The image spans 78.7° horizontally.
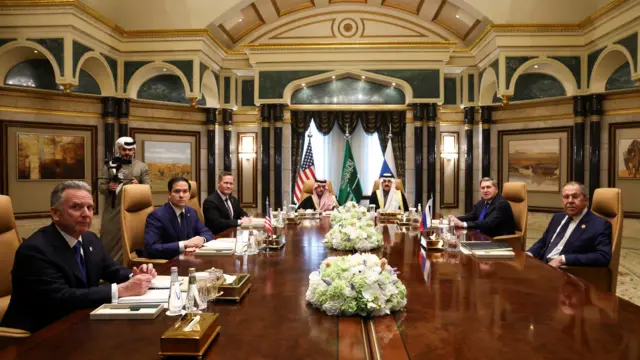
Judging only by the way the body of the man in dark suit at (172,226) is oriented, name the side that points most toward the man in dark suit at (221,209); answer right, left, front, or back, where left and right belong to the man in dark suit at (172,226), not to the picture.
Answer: left

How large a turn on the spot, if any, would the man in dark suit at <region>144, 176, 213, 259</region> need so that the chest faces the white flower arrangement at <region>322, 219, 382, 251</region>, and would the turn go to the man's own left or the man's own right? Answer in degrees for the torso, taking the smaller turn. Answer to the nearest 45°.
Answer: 0° — they already face it

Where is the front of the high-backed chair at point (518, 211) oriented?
to the viewer's left

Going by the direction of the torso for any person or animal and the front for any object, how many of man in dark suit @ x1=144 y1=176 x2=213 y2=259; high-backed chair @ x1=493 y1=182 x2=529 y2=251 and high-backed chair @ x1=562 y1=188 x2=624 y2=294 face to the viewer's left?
2

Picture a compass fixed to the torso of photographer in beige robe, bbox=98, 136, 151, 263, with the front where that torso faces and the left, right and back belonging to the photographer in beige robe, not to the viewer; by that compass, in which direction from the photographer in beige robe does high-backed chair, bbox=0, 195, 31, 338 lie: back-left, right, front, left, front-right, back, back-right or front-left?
front

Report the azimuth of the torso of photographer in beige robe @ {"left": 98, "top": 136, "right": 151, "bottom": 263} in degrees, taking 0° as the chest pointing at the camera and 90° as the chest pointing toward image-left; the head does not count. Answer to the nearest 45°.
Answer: approximately 0°

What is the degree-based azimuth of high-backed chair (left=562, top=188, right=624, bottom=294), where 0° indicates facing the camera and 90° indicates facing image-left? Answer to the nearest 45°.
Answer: approximately 90°

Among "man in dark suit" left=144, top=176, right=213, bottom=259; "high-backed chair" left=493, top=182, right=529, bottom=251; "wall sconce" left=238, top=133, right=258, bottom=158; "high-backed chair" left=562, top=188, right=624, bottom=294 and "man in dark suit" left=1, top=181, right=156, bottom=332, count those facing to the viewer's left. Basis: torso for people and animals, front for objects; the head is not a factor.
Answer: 2

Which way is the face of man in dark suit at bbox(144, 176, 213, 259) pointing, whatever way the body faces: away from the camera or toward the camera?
toward the camera

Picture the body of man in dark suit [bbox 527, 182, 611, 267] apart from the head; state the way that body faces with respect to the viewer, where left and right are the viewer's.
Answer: facing the viewer and to the left of the viewer

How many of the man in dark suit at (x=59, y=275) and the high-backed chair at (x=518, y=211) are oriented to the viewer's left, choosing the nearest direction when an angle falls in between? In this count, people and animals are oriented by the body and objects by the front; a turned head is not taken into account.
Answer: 1

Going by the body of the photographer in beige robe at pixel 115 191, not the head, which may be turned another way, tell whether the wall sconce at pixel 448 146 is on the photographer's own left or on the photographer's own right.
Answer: on the photographer's own left

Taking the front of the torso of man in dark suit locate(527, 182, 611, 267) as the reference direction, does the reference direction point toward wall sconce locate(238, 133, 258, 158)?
no

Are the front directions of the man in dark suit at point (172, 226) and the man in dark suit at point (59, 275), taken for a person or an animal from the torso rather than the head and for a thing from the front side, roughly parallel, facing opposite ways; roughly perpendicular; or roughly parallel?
roughly parallel

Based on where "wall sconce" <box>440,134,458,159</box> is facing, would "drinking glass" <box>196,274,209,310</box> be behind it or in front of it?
in front

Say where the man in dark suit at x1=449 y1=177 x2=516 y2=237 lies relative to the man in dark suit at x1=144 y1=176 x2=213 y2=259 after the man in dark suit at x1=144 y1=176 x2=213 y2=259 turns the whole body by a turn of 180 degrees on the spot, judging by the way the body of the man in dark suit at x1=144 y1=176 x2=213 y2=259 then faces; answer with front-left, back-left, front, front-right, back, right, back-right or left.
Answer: back-right

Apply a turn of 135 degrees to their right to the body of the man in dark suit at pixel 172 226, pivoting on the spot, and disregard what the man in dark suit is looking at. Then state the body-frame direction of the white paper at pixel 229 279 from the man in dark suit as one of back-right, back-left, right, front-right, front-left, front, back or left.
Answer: left
